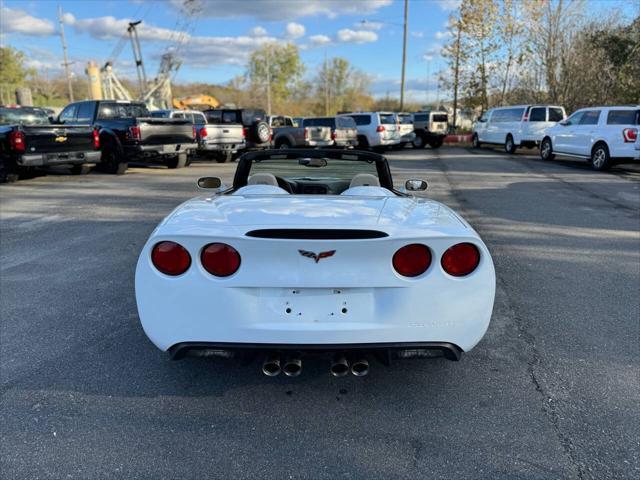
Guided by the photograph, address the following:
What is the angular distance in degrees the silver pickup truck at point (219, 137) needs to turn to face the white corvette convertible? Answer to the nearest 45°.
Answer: approximately 135° to its left

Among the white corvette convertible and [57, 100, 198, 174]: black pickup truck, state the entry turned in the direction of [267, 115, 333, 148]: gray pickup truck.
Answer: the white corvette convertible

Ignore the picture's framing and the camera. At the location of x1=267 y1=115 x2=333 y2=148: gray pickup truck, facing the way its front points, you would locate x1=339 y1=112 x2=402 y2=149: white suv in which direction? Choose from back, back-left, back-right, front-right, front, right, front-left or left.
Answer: right

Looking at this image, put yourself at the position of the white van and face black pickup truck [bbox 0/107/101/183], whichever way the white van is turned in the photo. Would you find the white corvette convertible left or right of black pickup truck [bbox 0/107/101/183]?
left

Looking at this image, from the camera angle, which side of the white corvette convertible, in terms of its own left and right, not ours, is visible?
back

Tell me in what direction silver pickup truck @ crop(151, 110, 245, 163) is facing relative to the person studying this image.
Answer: facing away from the viewer and to the left of the viewer

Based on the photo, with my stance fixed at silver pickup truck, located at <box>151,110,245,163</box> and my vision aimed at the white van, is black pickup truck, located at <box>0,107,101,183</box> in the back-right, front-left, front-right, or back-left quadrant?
back-right

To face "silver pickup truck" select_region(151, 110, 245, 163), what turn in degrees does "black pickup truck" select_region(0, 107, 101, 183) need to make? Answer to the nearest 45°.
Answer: approximately 90° to its right

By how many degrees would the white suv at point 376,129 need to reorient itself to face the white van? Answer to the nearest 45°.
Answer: approximately 135° to its right

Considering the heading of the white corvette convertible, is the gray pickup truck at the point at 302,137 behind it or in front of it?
in front

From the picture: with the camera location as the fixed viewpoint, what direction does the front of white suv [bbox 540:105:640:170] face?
facing away from the viewer and to the left of the viewer

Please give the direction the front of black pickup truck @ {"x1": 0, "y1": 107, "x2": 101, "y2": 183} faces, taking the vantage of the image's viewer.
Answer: facing away from the viewer and to the left of the viewer

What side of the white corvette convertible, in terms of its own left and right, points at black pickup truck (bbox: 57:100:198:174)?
front

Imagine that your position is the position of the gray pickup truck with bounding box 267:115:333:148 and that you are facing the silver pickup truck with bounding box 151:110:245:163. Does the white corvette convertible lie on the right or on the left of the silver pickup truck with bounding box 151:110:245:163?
left

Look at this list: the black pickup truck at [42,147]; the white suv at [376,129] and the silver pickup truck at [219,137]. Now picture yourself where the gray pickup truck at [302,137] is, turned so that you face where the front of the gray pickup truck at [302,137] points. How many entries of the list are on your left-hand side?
2

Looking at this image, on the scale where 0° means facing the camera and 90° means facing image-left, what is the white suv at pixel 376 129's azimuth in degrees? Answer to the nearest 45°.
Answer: approximately 135°

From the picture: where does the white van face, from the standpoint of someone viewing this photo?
facing away from the viewer and to the left of the viewer
